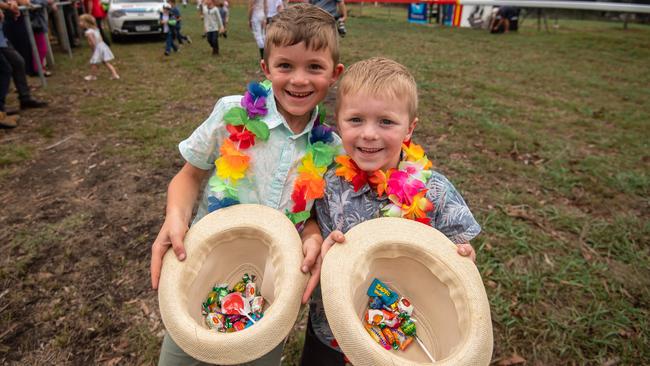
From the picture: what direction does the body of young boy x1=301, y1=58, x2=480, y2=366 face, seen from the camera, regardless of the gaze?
toward the camera

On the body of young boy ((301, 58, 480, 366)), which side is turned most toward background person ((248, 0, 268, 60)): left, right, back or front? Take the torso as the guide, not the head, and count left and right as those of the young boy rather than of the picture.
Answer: back

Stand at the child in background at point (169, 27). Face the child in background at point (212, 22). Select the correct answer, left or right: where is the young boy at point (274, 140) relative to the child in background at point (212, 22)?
right
